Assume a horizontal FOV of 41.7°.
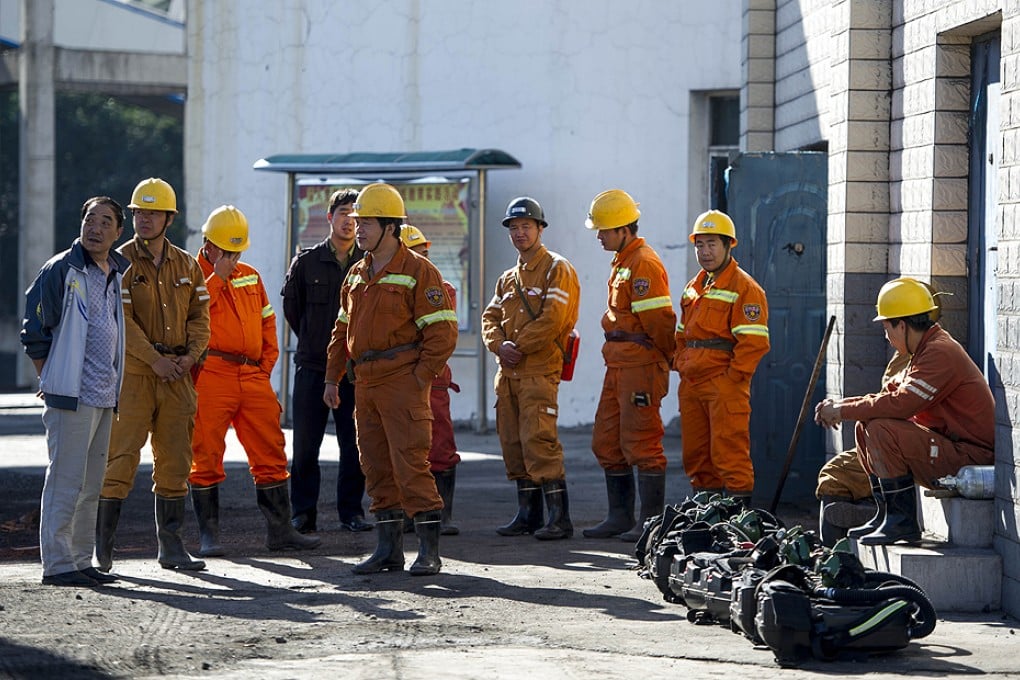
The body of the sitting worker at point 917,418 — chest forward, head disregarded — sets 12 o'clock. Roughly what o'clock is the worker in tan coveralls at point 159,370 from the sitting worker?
The worker in tan coveralls is roughly at 12 o'clock from the sitting worker.

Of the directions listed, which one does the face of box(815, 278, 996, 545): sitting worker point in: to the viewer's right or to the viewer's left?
to the viewer's left

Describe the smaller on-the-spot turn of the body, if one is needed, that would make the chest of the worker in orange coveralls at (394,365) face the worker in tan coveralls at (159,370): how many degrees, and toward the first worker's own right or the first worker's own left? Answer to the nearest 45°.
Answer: approximately 45° to the first worker's own right

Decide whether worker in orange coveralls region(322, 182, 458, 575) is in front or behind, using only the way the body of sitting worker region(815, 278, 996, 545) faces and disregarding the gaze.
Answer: in front

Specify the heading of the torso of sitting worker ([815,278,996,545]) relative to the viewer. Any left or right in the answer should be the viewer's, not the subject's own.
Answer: facing to the left of the viewer

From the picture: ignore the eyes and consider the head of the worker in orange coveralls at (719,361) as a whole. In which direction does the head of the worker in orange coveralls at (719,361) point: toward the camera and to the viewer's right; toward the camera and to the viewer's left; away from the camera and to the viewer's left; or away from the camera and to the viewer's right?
toward the camera and to the viewer's left

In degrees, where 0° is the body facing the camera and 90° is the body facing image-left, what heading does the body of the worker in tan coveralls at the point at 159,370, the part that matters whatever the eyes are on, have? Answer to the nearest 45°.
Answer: approximately 0°

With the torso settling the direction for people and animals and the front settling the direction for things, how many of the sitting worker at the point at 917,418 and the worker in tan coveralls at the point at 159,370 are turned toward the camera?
1

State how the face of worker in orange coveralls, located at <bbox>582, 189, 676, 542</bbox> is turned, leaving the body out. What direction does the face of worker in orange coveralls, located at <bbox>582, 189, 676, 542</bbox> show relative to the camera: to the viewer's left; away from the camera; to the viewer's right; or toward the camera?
to the viewer's left

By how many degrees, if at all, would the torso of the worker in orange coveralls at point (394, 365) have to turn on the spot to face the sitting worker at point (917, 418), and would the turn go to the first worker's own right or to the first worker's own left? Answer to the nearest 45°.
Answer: approximately 135° to the first worker's own left

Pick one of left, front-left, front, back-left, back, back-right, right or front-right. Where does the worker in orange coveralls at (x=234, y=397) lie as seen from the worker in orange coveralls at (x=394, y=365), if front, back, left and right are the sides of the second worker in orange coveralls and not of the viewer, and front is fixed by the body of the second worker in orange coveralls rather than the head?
right

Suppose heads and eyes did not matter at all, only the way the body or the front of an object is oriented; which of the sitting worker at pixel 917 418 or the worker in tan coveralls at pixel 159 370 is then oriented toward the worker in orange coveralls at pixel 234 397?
the sitting worker

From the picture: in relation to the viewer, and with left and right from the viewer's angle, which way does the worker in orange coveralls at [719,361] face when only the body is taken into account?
facing the viewer and to the left of the viewer
